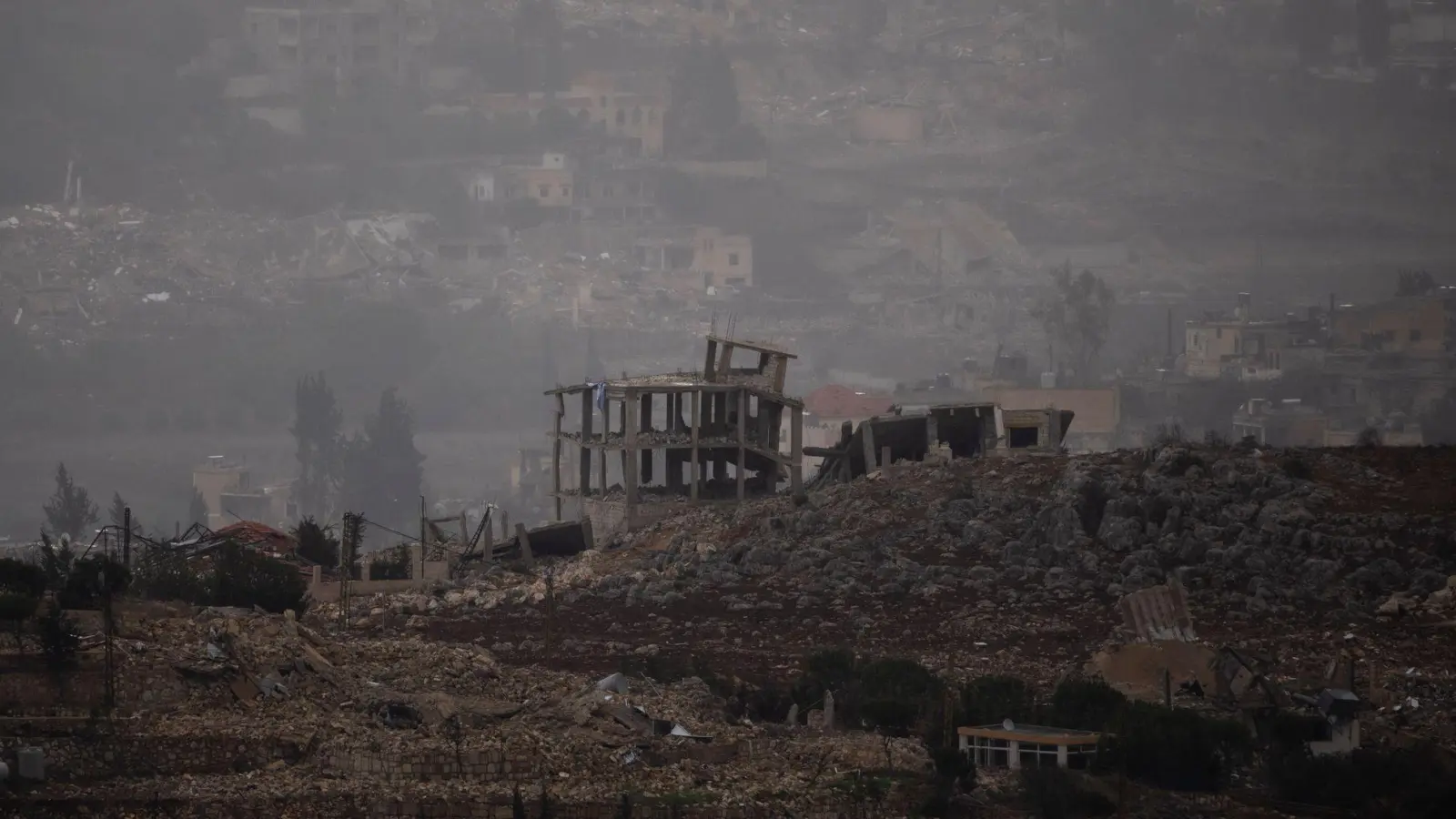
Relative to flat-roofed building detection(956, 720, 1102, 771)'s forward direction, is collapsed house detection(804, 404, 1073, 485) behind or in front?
behind

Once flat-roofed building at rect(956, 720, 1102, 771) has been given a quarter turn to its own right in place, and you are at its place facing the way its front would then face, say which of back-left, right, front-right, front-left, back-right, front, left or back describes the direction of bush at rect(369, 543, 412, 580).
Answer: front-right

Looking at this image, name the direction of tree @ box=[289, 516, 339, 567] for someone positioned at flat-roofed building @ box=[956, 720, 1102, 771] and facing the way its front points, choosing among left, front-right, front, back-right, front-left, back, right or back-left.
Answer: back-right

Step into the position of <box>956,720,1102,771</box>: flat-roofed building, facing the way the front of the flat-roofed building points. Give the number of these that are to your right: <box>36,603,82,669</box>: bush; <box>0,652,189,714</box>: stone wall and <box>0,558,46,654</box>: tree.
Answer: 3

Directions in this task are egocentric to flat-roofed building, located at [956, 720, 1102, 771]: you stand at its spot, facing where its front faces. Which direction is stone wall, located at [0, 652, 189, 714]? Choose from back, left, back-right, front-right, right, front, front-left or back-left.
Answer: right

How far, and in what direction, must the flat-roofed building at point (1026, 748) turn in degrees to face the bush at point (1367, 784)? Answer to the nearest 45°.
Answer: approximately 90° to its left

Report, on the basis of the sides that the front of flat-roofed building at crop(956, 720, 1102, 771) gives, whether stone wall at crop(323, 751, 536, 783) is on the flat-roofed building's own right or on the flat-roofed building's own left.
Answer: on the flat-roofed building's own right

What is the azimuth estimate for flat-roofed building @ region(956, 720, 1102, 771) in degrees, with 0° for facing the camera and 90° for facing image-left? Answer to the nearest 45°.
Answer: approximately 0°

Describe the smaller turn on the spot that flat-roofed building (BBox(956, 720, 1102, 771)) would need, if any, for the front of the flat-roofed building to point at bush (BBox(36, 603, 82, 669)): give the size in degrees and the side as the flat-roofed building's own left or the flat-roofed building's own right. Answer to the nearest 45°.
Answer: approximately 90° to the flat-roofed building's own right

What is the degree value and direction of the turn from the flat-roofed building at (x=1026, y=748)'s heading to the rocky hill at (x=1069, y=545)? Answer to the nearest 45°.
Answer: approximately 180°

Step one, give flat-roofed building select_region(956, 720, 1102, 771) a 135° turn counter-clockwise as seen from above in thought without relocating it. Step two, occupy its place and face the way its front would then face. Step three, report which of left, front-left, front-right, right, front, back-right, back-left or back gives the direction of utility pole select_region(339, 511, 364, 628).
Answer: left

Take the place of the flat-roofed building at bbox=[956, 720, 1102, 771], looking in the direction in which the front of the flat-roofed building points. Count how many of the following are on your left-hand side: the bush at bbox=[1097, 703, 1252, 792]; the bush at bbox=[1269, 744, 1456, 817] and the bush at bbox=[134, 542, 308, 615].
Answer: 2

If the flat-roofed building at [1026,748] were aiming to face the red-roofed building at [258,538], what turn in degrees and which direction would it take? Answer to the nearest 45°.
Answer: approximately 135° to its right
